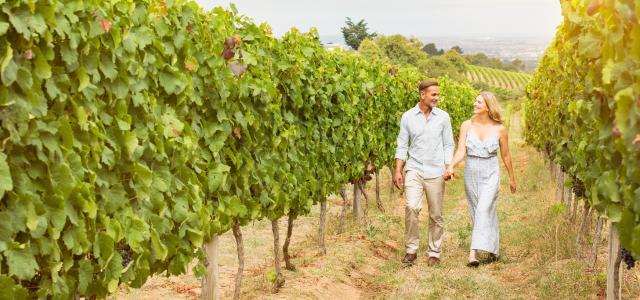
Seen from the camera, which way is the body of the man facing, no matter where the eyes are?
toward the camera

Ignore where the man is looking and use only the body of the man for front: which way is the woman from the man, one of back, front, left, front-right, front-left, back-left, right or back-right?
left

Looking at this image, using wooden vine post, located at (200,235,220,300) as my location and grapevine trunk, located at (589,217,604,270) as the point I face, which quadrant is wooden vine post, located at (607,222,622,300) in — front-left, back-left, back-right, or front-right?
front-right

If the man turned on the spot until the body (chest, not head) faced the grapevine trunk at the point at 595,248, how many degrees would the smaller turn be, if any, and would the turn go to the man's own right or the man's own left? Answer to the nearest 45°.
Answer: approximately 45° to the man's own left

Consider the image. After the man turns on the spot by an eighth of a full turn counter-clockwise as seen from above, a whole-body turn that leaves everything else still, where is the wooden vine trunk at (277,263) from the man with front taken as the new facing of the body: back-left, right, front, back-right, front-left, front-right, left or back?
right

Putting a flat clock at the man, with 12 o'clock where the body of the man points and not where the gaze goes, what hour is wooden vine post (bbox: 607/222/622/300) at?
The wooden vine post is roughly at 11 o'clock from the man.

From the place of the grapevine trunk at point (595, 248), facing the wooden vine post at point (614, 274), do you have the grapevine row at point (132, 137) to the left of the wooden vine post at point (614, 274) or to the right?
right

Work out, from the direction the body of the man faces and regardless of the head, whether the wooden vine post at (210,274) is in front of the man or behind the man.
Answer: in front

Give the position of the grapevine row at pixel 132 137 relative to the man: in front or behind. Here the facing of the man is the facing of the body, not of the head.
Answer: in front

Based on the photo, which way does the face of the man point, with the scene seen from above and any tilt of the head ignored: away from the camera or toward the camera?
toward the camera

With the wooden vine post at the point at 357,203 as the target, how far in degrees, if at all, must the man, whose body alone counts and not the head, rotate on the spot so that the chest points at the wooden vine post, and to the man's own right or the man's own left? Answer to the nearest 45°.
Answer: approximately 180°
